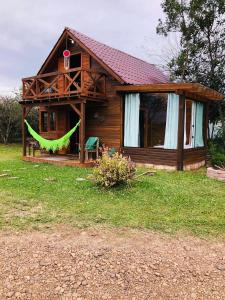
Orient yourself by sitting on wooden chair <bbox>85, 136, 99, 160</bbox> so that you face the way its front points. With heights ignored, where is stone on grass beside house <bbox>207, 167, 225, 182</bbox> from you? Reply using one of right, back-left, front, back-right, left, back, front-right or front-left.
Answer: left

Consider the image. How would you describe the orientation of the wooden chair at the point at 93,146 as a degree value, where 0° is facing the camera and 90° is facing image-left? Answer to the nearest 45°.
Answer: approximately 45°

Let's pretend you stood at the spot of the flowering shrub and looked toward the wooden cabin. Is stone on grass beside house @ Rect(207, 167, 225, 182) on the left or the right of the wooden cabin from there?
right

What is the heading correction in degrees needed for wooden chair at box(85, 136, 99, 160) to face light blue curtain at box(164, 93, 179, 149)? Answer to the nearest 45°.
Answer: approximately 90° to its left

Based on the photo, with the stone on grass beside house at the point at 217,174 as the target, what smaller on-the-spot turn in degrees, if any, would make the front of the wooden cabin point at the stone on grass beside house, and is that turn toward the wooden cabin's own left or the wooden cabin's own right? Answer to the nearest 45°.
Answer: approximately 90° to the wooden cabin's own left

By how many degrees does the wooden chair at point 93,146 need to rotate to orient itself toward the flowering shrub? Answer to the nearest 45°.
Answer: approximately 45° to its left

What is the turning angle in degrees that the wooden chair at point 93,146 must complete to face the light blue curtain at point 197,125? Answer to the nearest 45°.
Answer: approximately 135° to its left

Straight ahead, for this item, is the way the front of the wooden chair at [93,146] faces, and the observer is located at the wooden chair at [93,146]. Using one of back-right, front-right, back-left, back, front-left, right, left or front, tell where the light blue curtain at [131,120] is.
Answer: back-left

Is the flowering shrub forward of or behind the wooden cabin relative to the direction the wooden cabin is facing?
forward

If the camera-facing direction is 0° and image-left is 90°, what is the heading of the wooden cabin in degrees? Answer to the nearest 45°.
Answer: approximately 45°

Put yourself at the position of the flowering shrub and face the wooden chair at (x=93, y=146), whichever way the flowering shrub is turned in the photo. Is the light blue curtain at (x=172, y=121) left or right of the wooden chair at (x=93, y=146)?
right

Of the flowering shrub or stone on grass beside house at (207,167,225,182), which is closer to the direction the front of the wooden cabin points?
the flowering shrub
